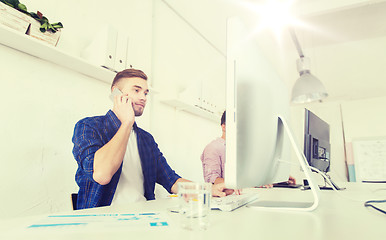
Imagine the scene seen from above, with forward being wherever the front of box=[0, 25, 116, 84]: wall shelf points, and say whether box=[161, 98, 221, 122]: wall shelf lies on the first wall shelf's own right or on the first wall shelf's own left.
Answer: on the first wall shelf's own left

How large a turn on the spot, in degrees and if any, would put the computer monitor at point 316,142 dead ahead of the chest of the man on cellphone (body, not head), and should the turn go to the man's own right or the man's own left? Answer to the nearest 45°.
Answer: approximately 45° to the man's own left

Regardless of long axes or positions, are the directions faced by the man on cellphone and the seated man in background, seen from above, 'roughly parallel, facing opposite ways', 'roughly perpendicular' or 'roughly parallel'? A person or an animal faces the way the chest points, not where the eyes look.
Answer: roughly parallel

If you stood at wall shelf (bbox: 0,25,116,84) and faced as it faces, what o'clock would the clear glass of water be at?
The clear glass of water is roughly at 1 o'clock from the wall shelf.

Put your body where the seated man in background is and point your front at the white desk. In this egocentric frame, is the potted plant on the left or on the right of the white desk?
right

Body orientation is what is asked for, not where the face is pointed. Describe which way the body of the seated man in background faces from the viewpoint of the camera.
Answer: to the viewer's right

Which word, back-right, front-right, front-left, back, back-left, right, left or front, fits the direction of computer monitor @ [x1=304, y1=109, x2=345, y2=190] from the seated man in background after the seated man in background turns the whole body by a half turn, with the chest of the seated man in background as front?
back-left

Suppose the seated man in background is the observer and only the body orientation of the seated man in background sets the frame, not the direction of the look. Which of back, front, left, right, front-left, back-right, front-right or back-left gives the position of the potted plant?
back-right

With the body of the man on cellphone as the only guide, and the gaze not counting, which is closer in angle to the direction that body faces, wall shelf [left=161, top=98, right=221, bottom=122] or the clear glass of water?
the clear glass of water

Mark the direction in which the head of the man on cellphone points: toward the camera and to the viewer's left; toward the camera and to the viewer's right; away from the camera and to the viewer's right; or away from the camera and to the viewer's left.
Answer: toward the camera and to the viewer's right

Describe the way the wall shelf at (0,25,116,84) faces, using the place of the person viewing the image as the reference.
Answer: facing the viewer and to the right of the viewer

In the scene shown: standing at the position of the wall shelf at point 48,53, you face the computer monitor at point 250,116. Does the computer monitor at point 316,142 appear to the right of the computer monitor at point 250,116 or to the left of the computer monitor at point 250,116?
left

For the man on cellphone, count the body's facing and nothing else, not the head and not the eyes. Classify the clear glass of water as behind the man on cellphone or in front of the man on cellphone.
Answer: in front
